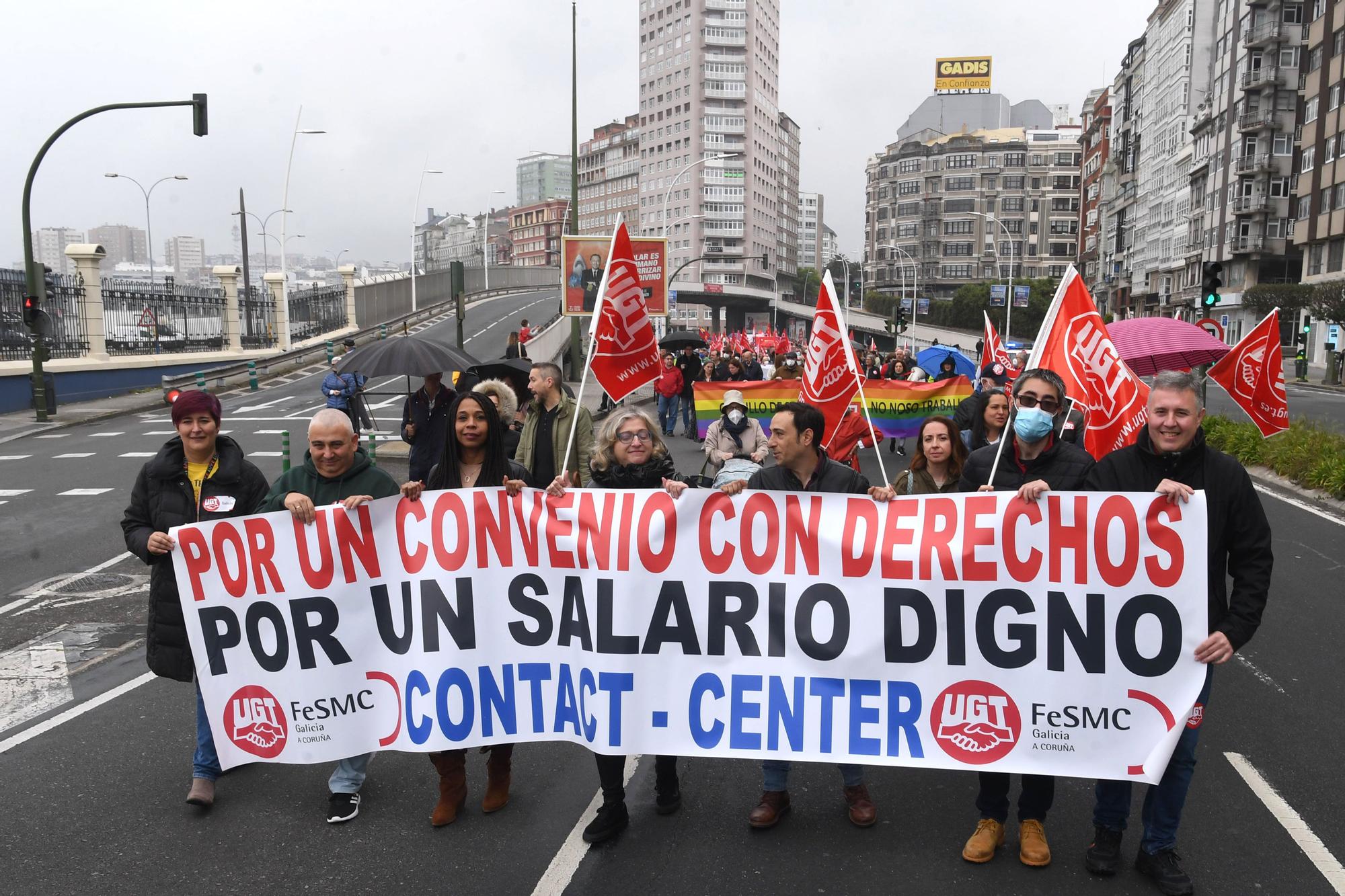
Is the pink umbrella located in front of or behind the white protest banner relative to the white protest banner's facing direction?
behind

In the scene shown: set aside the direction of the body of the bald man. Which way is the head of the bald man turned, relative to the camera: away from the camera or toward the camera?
toward the camera

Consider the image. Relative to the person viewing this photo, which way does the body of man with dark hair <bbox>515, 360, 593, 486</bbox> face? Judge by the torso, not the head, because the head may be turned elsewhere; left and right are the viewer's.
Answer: facing the viewer and to the left of the viewer

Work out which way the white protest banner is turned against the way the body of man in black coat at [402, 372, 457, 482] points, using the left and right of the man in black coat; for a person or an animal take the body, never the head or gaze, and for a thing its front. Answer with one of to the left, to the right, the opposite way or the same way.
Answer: the same way

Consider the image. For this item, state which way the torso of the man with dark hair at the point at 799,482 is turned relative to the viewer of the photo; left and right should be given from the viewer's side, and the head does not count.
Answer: facing the viewer

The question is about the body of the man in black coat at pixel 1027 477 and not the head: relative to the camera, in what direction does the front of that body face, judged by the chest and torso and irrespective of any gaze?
toward the camera

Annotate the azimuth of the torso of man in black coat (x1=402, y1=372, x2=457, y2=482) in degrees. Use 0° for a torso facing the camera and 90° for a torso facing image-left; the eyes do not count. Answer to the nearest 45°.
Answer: approximately 0°

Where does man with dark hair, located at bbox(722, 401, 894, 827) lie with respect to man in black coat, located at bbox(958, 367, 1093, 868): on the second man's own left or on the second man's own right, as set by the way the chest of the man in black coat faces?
on the second man's own right

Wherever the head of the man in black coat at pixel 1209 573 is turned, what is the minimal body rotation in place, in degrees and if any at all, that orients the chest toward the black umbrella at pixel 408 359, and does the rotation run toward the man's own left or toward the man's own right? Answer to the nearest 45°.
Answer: approximately 135° to the man's own right

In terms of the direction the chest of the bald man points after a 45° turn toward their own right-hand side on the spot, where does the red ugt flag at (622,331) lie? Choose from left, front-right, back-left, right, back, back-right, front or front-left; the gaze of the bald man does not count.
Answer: back

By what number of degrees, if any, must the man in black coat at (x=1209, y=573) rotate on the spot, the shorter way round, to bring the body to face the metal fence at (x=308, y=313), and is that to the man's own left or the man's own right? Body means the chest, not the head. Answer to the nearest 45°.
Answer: approximately 135° to the man's own right

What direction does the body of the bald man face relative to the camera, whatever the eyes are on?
toward the camera

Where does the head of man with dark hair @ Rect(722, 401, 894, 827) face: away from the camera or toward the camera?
toward the camera

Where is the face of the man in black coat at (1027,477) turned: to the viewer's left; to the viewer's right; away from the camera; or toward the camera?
toward the camera

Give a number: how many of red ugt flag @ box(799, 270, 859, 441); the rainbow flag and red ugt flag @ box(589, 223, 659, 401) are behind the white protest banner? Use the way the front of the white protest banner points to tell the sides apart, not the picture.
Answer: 3

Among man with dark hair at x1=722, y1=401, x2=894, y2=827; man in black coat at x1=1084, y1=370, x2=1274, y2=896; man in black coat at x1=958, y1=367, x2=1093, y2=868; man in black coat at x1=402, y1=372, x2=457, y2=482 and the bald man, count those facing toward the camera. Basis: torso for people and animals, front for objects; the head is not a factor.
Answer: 5

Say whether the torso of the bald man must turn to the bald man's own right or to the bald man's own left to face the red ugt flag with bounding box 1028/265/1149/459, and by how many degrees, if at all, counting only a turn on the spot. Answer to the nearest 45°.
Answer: approximately 90° to the bald man's own left

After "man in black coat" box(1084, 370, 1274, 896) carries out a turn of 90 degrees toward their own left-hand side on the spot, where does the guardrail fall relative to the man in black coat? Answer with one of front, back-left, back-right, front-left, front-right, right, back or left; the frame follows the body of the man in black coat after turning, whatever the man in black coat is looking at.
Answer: back-left

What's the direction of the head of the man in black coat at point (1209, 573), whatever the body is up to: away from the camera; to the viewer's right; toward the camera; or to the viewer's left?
toward the camera

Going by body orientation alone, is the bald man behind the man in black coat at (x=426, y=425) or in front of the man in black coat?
in front
